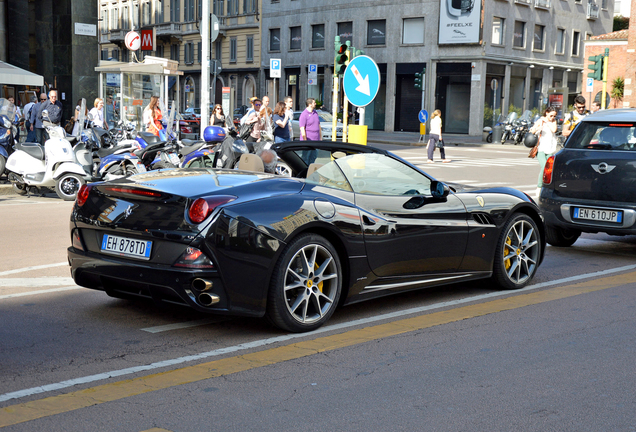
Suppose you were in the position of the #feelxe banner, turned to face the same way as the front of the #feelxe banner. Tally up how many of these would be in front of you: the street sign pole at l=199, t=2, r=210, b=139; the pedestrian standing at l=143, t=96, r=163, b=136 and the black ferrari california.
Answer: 3

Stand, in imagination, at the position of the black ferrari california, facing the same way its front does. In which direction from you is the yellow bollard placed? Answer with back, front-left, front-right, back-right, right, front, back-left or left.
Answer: front-left

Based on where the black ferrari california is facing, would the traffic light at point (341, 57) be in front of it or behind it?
in front

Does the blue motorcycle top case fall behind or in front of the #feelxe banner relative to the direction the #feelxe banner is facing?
in front

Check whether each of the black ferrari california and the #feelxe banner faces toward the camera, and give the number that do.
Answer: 1

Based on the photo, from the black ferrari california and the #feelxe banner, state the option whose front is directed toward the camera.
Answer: the #feelxe banner

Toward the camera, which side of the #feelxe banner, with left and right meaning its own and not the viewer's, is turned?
front

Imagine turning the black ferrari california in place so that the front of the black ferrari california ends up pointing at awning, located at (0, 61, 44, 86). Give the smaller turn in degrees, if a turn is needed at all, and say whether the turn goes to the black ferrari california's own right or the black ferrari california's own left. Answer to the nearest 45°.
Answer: approximately 90° to the black ferrari california's own left

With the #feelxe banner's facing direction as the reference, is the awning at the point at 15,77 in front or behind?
in front

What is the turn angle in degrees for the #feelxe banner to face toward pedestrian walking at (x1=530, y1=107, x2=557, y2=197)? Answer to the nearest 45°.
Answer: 0° — it already faces them

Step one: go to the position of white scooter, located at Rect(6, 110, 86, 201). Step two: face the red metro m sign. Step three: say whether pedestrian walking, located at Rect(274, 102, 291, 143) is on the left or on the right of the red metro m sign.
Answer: right

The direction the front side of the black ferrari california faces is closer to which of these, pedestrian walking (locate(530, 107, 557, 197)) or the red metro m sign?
the pedestrian walking

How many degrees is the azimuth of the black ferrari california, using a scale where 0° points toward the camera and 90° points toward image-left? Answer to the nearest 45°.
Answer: approximately 225°

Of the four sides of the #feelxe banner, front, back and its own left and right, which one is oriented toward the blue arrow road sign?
front

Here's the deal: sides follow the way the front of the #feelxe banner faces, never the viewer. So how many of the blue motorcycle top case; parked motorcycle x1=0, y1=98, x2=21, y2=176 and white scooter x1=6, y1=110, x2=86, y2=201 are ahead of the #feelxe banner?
3
